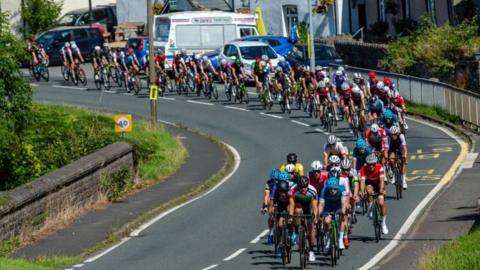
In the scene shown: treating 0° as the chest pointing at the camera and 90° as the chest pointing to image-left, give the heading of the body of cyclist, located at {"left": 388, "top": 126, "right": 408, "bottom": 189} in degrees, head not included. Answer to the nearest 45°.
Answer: approximately 0°

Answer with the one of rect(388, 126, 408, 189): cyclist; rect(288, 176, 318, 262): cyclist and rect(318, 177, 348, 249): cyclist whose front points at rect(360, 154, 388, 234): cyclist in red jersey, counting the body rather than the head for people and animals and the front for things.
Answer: rect(388, 126, 408, 189): cyclist

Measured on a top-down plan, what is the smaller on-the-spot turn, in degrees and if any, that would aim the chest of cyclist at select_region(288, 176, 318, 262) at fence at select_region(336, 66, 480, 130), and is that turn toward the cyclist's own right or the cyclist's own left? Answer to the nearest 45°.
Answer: approximately 180°

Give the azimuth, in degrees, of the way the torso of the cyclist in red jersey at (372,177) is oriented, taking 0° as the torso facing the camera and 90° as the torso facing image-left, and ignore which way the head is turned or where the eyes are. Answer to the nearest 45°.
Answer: approximately 0°

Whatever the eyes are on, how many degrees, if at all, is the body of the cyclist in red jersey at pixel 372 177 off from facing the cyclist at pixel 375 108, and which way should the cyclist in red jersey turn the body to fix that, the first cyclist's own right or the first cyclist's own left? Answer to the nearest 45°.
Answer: approximately 180°

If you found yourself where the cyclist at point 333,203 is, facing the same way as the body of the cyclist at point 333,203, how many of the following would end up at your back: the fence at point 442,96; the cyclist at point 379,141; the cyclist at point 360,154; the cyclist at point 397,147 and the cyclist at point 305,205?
4

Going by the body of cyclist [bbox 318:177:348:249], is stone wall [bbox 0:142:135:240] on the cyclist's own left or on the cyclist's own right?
on the cyclist's own right

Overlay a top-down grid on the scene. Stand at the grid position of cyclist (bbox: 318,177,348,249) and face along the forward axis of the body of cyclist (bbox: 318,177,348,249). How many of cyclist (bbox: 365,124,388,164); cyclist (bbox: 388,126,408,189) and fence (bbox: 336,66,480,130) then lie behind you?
3
